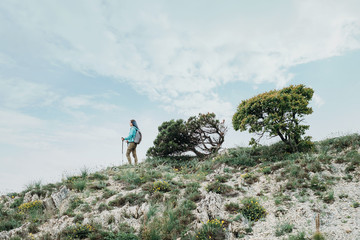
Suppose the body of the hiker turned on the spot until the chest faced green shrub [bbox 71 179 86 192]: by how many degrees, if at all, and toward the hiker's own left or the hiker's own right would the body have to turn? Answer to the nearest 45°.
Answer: approximately 45° to the hiker's own left

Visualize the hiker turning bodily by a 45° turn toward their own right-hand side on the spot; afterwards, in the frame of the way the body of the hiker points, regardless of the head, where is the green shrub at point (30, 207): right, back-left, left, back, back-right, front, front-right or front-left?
left

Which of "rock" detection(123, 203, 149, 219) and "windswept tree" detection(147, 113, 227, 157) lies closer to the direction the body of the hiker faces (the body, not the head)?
the rock

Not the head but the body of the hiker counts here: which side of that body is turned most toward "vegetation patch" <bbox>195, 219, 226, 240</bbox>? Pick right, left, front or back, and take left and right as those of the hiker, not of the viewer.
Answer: left

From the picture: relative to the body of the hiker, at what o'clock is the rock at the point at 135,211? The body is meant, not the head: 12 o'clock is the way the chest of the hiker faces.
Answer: The rock is roughly at 9 o'clock from the hiker.

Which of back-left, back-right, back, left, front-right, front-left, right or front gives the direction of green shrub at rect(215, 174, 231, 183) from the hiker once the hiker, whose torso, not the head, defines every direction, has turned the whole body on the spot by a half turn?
front-right

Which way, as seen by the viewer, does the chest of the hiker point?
to the viewer's left

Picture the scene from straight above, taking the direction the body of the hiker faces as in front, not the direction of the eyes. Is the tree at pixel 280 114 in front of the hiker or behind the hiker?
behind

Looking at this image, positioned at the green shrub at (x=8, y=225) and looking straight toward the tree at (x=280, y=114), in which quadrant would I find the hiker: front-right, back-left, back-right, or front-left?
front-left

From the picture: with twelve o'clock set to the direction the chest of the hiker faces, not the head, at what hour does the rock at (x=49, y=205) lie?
The rock is roughly at 10 o'clock from the hiker.

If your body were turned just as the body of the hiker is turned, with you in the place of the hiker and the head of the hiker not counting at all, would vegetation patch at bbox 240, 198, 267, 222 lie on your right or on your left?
on your left

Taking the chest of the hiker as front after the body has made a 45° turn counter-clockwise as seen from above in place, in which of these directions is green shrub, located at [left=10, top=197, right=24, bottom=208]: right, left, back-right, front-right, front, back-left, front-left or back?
front

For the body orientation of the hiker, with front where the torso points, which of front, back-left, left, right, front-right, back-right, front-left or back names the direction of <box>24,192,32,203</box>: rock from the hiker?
front-left

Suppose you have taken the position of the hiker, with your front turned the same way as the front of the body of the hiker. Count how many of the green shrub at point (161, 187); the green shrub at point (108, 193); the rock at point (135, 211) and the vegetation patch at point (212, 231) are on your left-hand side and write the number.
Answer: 4

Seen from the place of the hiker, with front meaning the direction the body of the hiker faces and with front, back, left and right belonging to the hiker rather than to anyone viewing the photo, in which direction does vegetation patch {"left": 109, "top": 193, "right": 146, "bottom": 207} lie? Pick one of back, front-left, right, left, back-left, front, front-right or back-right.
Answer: left

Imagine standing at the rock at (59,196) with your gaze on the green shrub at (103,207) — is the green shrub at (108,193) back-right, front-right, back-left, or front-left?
front-left

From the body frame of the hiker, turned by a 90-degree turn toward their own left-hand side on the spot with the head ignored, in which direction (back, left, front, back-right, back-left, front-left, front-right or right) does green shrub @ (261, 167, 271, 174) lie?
front-left
